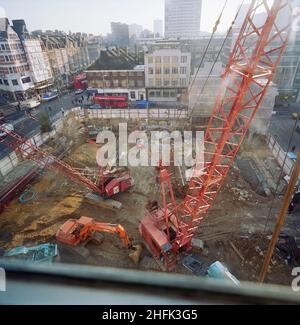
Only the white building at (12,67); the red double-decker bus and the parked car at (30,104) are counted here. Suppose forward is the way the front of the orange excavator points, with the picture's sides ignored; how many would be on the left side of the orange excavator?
3

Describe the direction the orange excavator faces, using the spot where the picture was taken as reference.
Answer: facing to the right of the viewer

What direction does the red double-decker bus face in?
to the viewer's left

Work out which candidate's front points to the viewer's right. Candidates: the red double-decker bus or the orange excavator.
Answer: the orange excavator

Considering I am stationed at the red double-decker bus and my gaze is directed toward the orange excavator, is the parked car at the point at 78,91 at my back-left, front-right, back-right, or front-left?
back-right

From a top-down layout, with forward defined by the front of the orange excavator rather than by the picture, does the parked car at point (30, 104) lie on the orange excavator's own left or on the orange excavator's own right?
on the orange excavator's own left

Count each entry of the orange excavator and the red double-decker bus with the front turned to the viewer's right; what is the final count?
1

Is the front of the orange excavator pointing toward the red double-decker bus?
no

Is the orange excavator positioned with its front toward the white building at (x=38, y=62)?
no

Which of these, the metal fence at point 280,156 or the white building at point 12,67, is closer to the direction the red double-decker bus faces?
the white building

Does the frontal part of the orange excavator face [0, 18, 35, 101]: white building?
no

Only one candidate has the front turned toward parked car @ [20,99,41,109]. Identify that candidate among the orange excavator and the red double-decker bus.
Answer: the red double-decker bus
